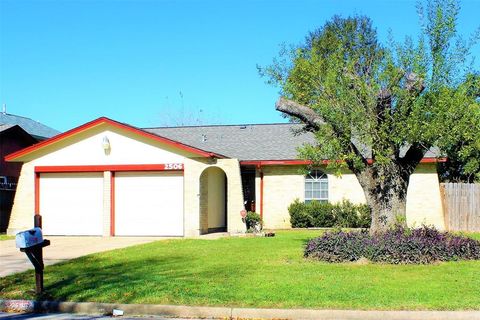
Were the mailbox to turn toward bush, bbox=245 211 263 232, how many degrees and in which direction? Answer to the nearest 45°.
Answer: approximately 180°

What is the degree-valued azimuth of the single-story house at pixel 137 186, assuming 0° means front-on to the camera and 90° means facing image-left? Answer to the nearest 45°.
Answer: approximately 0°

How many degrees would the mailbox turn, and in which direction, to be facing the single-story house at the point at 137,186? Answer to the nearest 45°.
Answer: approximately 135° to its right

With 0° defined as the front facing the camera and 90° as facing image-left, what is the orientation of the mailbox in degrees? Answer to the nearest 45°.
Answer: approximately 45°

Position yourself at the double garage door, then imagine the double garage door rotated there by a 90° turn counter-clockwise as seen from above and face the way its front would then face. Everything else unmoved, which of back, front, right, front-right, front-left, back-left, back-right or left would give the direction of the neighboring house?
back-left

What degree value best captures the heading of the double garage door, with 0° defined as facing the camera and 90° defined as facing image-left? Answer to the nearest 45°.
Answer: approximately 0°

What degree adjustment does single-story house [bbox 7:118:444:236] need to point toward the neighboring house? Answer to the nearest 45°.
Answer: approximately 135° to its right

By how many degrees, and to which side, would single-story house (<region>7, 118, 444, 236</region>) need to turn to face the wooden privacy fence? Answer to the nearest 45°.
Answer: approximately 90° to its left

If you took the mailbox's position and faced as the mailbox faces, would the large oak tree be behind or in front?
behind
